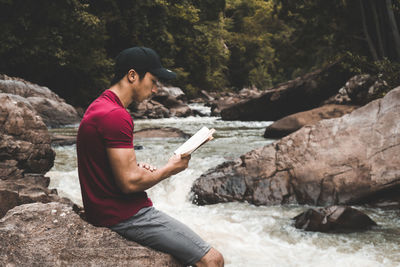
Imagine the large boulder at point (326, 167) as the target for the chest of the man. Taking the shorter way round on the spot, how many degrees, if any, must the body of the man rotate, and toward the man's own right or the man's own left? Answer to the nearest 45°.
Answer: approximately 45° to the man's own left

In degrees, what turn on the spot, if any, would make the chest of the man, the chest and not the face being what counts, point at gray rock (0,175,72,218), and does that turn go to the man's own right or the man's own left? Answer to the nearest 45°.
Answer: approximately 135° to the man's own left

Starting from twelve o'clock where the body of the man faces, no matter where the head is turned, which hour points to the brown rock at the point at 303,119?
The brown rock is roughly at 10 o'clock from the man.

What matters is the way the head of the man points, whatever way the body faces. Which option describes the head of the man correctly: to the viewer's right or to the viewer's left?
to the viewer's right

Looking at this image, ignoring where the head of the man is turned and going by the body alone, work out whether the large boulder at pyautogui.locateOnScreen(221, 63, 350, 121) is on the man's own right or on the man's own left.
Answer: on the man's own left

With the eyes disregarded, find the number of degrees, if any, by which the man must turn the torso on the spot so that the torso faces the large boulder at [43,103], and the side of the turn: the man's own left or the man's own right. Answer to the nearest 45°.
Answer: approximately 90° to the man's own left

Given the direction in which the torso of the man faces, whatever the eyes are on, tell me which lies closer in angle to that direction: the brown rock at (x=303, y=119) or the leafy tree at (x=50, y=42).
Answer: the brown rock

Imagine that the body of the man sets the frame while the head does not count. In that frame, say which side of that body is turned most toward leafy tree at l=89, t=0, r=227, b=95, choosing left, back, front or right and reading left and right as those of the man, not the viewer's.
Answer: left

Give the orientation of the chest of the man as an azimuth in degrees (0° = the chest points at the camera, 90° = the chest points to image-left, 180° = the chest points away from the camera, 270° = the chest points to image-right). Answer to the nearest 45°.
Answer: approximately 270°

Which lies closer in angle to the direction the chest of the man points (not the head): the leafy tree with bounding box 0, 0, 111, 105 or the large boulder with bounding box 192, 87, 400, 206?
the large boulder
